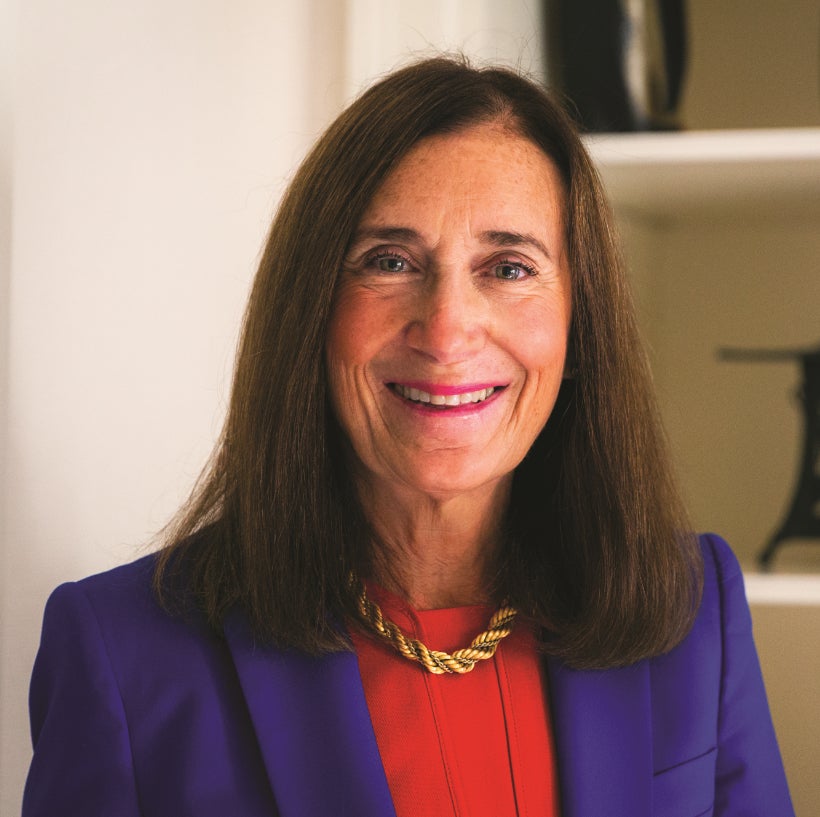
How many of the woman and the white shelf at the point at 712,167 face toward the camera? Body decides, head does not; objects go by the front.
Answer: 2

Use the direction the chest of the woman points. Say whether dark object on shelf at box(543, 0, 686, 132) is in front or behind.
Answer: behind

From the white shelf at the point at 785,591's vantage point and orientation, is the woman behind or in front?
in front

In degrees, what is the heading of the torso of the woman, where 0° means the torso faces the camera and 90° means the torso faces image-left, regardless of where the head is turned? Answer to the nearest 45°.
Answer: approximately 0°

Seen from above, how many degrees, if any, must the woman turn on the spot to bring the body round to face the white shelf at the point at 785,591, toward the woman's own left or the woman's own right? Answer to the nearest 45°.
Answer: approximately 135° to the woman's own left

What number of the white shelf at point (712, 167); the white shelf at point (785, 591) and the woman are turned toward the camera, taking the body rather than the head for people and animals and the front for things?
3
